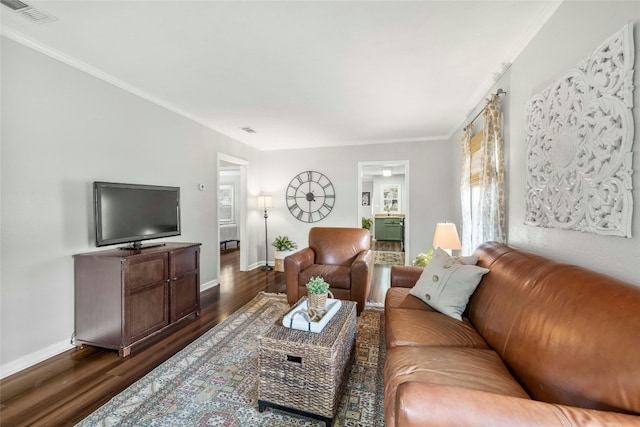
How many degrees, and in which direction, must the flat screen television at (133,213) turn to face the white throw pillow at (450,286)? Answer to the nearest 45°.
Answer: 0° — it already faces it

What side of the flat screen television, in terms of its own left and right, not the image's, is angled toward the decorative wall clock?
left

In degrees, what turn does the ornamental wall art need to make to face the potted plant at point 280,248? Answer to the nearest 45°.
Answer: approximately 45° to its right

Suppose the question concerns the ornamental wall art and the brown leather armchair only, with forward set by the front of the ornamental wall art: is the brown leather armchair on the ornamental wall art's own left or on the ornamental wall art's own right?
on the ornamental wall art's own right

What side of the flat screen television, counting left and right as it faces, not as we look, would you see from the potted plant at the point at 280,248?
left

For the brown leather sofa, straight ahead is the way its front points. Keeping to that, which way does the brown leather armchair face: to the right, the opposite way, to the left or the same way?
to the left

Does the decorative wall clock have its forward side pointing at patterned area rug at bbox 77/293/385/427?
yes

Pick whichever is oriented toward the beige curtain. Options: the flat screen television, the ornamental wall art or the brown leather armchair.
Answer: the flat screen television

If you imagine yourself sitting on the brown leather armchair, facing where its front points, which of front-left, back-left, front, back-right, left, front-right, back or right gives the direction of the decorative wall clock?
back-right

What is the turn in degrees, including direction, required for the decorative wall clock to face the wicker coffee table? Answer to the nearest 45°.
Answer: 0° — it already faces it

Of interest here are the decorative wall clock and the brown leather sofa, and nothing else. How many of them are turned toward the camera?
1

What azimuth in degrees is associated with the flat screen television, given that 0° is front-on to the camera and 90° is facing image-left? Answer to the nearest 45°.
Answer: approximately 315°

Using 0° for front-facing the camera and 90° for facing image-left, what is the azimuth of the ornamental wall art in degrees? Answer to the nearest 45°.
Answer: approximately 45°

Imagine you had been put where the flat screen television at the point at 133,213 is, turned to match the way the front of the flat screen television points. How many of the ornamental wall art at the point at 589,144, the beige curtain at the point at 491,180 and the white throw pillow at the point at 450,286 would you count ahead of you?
3

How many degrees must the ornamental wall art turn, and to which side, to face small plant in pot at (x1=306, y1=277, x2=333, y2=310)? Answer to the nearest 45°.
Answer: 0° — it already faces it

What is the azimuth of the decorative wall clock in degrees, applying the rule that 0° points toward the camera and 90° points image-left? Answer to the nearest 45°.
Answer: approximately 0°
